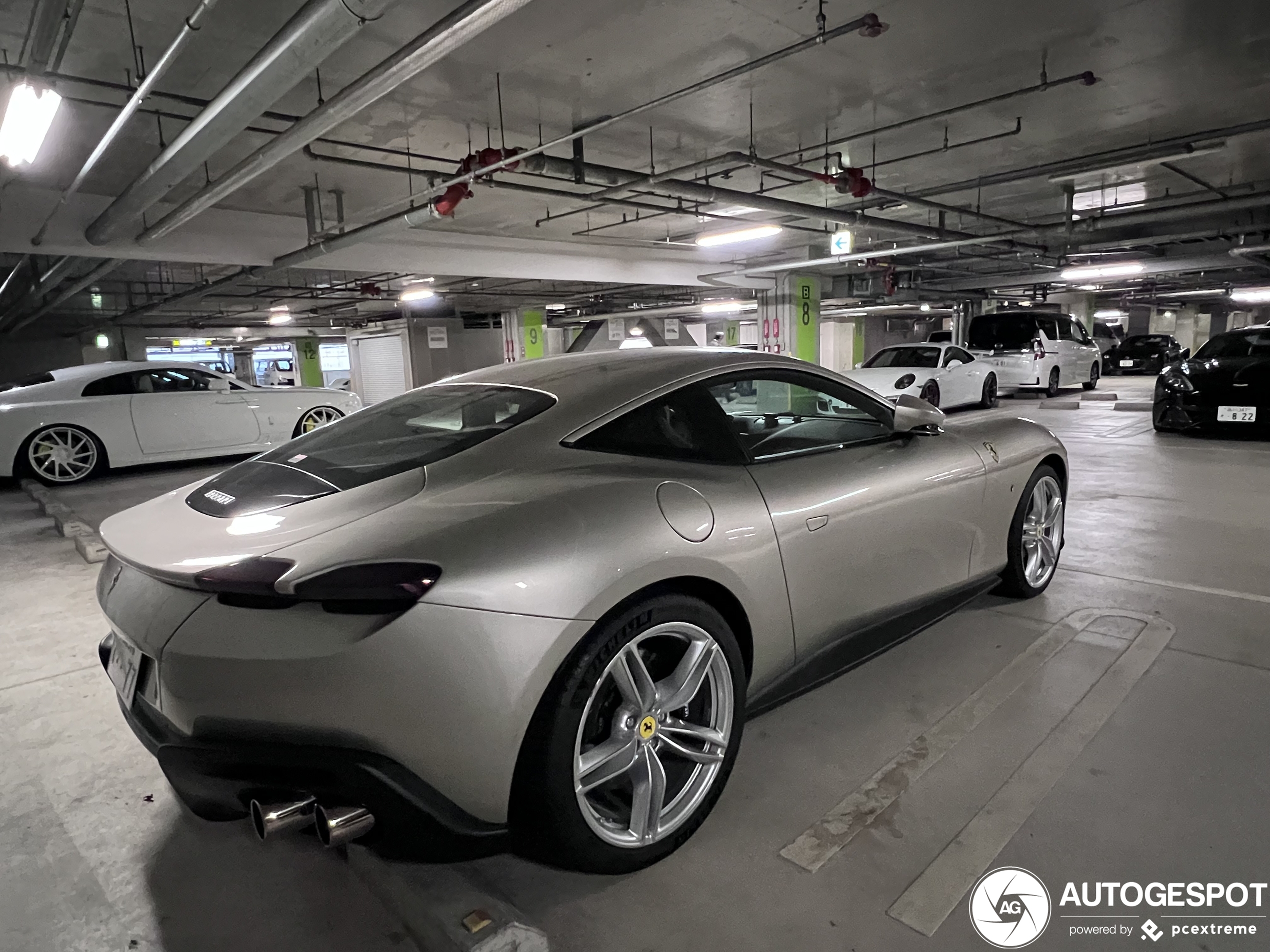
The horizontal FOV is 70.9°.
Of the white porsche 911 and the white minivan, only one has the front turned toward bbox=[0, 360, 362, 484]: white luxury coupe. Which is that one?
the white porsche 911

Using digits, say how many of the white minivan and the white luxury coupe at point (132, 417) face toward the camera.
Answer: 0

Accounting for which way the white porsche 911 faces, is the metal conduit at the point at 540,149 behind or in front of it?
in front

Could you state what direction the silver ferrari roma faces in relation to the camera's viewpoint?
facing away from the viewer and to the right of the viewer

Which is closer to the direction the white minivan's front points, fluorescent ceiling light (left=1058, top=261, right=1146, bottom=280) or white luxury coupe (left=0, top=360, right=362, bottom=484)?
the fluorescent ceiling light

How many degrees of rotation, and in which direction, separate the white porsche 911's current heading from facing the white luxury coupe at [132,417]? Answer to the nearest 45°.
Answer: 0° — it already faces it

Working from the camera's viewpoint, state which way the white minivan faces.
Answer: facing away from the viewer and to the right of the viewer

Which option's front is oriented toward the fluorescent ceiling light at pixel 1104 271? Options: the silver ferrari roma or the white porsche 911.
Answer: the silver ferrari roma

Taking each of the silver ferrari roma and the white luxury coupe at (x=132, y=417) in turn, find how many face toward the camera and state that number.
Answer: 0

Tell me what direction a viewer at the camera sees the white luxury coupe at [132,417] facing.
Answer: facing away from the viewer and to the right of the viewer
